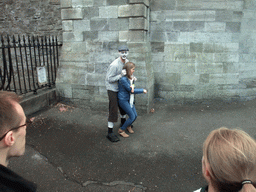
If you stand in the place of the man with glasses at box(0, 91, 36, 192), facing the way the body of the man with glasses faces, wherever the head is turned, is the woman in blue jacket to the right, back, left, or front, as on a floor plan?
front

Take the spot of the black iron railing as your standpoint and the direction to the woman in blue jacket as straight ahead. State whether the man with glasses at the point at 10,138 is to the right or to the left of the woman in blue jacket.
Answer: right

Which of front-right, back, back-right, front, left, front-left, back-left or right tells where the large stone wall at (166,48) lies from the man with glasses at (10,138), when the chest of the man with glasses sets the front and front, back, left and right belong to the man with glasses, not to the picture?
front

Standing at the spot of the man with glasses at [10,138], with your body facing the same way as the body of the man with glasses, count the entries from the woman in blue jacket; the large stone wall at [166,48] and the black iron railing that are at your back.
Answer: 0

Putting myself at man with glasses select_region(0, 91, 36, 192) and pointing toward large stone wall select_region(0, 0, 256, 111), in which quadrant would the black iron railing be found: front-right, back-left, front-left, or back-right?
front-left

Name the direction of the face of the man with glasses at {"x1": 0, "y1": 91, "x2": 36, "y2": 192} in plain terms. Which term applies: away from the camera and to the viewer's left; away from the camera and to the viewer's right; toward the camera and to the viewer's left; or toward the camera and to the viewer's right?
away from the camera and to the viewer's right

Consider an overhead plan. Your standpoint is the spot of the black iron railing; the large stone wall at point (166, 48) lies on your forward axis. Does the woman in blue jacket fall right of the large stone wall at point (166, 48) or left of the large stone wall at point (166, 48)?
right

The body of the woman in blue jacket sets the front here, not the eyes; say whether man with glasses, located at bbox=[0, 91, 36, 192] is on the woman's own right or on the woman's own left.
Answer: on the woman's own right

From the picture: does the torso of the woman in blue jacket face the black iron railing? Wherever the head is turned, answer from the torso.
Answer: no

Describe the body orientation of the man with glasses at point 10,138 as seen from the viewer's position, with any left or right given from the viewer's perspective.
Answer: facing away from the viewer and to the right of the viewer
